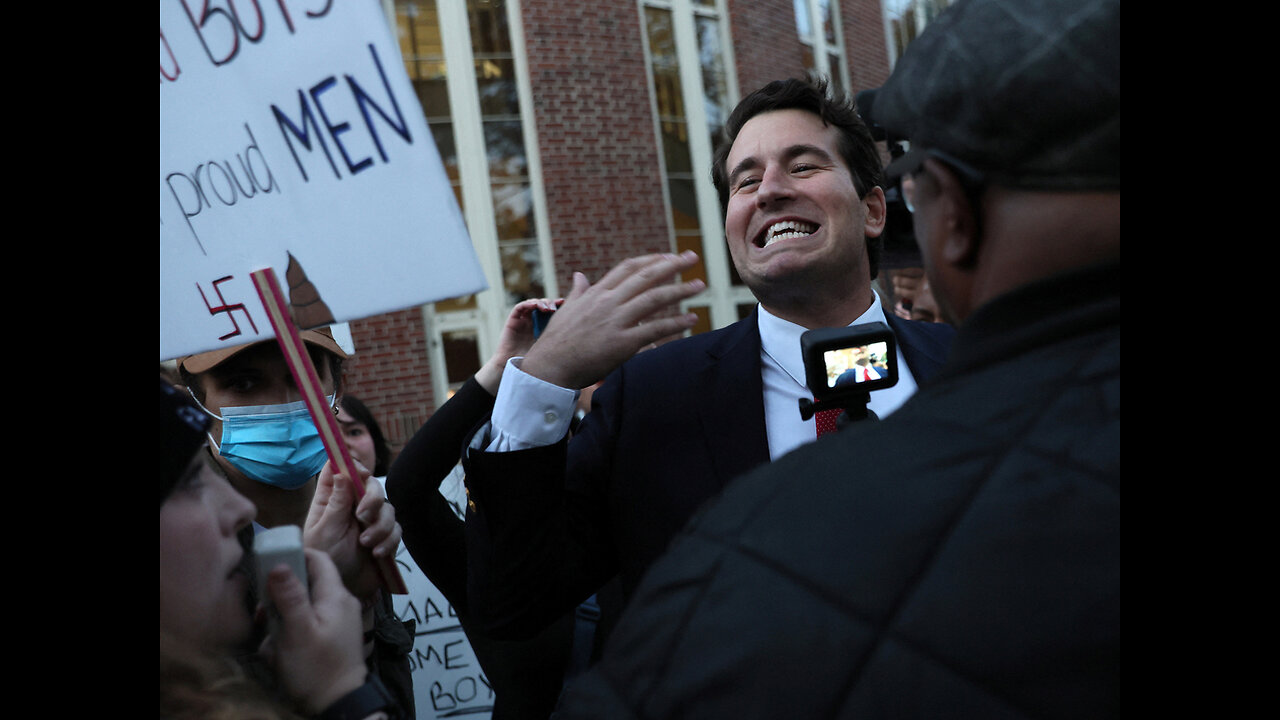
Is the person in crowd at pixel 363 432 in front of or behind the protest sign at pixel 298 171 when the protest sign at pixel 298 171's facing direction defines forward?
behind

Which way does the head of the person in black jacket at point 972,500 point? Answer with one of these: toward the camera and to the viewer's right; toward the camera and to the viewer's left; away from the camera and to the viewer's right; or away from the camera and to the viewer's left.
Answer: away from the camera and to the viewer's left

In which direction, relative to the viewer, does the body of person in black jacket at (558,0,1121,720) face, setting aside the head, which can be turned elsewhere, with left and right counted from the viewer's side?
facing away from the viewer and to the left of the viewer

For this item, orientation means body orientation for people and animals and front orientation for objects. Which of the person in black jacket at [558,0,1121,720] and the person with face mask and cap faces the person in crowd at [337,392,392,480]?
the person in black jacket

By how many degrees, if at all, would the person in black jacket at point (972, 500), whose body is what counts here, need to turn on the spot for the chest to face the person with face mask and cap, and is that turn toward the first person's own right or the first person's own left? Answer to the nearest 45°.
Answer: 0° — they already face them

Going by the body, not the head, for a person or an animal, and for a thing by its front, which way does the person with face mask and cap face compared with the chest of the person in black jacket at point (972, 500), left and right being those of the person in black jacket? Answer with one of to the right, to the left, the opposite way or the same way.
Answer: the opposite way

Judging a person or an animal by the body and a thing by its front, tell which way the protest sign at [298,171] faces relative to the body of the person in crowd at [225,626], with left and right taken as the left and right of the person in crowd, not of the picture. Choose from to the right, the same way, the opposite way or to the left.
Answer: to the right

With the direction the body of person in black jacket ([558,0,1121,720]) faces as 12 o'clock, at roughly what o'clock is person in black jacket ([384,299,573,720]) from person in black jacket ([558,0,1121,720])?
person in black jacket ([384,299,573,720]) is roughly at 12 o'clock from person in black jacket ([558,0,1121,720]).

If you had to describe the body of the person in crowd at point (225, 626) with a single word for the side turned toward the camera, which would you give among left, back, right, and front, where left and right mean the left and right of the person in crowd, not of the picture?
right
